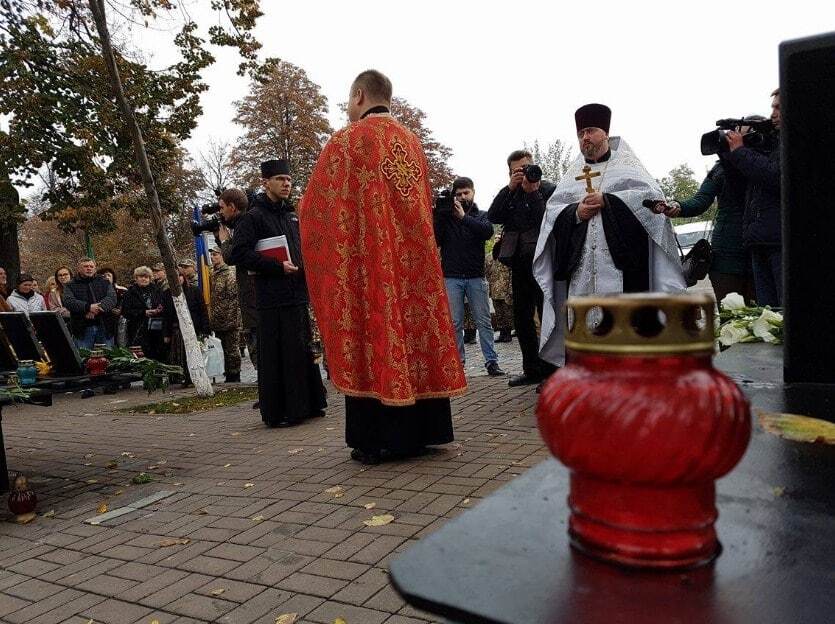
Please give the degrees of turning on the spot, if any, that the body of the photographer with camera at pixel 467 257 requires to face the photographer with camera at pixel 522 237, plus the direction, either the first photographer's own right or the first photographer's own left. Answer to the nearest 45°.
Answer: approximately 45° to the first photographer's own left

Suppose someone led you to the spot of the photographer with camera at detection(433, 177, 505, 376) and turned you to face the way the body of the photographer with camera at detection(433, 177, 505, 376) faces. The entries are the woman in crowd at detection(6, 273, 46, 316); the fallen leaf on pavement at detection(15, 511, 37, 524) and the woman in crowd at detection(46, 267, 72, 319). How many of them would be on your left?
0

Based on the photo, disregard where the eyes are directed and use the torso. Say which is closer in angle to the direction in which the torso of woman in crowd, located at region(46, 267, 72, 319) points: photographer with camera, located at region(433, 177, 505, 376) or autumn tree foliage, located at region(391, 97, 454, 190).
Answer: the photographer with camera

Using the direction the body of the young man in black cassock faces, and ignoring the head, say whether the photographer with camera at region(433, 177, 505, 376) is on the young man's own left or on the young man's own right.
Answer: on the young man's own left

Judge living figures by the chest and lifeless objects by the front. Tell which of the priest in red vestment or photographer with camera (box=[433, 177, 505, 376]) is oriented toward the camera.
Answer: the photographer with camera

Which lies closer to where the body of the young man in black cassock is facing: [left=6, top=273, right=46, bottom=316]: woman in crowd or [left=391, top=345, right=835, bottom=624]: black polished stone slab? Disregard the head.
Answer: the black polished stone slab

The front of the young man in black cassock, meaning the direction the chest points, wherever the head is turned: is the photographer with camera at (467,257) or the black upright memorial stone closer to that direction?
the black upright memorial stone

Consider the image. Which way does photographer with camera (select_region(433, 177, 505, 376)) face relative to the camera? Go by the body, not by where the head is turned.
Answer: toward the camera

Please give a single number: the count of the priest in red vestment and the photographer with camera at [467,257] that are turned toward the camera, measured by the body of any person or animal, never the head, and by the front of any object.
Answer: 1

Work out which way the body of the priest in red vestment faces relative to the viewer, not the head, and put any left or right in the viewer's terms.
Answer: facing away from the viewer and to the left of the viewer

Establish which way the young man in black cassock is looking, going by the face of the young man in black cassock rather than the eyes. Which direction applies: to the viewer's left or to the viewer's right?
to the viewer's right

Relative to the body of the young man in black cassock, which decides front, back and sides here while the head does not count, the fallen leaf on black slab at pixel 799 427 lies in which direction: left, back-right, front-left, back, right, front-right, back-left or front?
front-right

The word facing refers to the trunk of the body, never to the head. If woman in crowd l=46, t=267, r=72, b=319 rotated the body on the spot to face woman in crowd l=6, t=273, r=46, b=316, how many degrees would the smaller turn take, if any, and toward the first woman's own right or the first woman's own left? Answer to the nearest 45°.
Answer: approximately 45° to the first woman's own right

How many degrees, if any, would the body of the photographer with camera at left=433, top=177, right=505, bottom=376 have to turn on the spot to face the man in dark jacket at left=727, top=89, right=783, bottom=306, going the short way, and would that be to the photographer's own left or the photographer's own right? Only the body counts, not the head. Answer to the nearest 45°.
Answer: approximately 45° to the photographer's own left

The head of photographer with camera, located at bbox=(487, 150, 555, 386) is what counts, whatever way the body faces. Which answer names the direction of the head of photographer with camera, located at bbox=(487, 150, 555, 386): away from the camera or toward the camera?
toward the camera
